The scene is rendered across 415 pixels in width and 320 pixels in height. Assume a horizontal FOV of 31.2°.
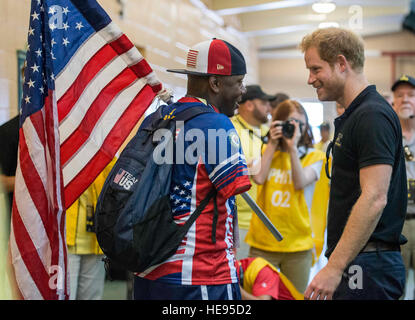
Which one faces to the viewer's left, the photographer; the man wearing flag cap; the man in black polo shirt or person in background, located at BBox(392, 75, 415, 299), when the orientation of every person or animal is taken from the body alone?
the man in black polo shirt

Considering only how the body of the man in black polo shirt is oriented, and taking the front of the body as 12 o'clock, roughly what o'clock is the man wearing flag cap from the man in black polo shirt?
The man wearing flag cap is roughly at 11 o'clock from the man in black polo shirt.

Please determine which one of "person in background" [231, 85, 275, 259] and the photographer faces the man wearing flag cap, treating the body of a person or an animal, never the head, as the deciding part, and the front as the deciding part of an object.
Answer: the photographer

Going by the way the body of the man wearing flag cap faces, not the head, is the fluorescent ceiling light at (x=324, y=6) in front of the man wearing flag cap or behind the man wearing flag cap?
in front

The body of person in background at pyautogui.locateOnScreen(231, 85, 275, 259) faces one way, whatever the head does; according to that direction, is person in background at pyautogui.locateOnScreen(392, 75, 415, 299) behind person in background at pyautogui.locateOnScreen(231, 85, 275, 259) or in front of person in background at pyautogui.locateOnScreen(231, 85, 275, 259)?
in front

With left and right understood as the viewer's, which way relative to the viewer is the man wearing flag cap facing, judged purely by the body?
facing away from the viewer and to the right of the viewer

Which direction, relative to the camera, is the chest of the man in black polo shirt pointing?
to the viewer's left

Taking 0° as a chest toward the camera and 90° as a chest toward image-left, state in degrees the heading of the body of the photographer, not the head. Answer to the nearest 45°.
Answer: approximately 0°
